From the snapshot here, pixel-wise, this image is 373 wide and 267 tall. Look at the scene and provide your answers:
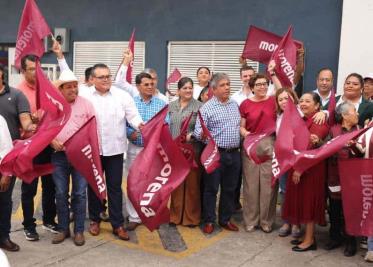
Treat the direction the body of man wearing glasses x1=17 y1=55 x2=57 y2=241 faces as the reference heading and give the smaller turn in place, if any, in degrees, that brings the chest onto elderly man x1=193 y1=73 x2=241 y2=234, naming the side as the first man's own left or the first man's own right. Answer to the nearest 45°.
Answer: approximately 45° to the first man's own left

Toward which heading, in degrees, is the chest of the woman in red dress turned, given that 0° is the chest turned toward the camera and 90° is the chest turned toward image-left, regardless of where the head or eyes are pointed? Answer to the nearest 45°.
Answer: approximately 45°

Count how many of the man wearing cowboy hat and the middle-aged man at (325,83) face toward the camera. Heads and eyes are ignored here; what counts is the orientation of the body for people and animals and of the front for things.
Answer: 2

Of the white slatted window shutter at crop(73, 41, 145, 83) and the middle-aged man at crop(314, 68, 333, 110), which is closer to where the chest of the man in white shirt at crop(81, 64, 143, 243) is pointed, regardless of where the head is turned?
the middle-aged man

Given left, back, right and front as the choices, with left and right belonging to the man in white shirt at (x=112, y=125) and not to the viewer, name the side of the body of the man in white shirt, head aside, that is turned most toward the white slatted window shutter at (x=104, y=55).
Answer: back

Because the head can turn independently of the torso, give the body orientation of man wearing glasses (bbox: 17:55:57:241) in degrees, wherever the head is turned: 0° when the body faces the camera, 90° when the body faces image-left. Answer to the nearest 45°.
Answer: approximately 315°

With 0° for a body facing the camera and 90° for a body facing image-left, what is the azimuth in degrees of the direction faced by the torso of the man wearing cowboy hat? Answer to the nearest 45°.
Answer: approximately 0°

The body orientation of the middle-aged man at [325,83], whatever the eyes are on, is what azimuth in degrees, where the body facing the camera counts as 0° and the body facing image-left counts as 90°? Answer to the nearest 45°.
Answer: approximately 0°
